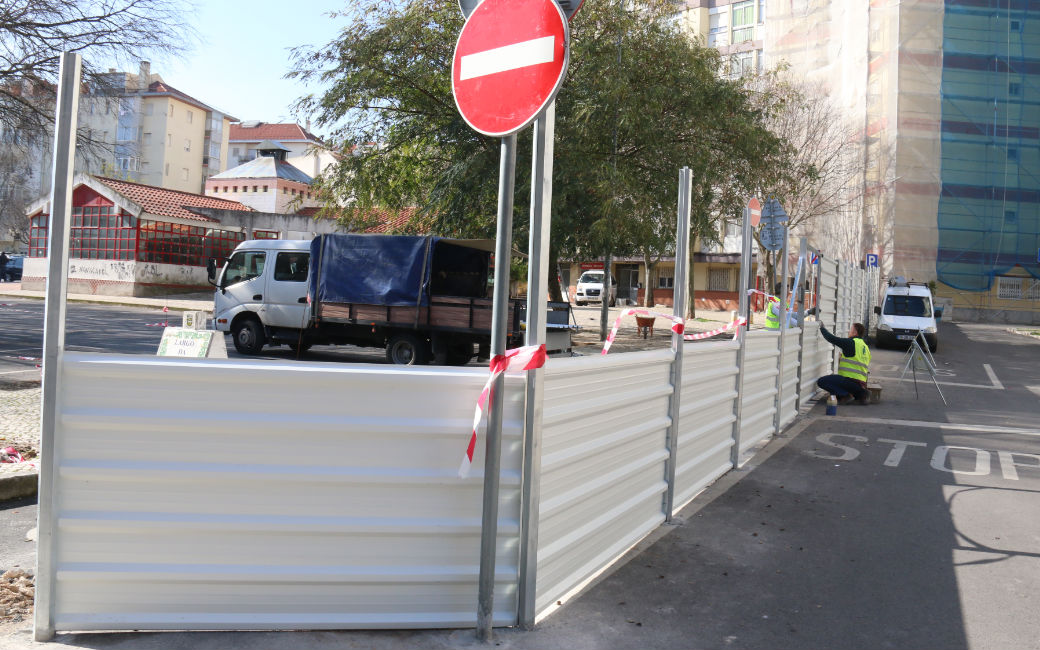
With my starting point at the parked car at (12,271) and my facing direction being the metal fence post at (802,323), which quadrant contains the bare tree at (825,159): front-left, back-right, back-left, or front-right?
front-left

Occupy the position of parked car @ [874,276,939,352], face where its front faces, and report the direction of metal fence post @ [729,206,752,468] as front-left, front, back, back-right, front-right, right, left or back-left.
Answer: front

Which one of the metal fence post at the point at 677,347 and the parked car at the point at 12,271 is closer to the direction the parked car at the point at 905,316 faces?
the metal fence post

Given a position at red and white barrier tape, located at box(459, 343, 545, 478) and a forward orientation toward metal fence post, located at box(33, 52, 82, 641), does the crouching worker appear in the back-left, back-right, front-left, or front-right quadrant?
back-right

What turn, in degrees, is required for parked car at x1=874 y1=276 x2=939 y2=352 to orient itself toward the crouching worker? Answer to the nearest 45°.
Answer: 0° — it already faces them

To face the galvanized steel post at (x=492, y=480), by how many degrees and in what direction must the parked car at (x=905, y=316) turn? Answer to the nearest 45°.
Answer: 0° — it already faces it

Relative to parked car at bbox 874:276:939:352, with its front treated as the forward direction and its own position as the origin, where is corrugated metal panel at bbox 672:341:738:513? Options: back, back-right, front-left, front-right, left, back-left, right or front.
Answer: front

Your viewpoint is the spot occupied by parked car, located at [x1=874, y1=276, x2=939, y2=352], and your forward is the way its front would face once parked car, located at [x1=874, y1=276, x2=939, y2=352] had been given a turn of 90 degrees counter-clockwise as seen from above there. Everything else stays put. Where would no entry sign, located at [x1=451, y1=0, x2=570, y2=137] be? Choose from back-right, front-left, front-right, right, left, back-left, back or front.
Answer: right

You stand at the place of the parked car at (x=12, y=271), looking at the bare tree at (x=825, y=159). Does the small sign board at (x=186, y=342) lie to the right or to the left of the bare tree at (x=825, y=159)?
right

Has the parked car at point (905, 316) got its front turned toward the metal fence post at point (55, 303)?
yes

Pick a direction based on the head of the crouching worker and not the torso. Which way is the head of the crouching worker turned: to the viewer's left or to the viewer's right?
to the viewer's left

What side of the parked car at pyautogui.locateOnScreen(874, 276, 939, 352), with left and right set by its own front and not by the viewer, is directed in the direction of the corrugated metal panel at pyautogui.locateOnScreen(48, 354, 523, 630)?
front

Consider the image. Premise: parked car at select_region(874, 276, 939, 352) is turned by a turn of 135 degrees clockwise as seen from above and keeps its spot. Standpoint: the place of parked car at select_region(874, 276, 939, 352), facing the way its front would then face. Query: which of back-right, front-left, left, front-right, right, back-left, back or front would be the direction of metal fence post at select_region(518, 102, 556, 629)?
back-left

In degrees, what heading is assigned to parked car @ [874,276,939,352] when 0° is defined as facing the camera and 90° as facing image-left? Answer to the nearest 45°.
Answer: approximately 0°
